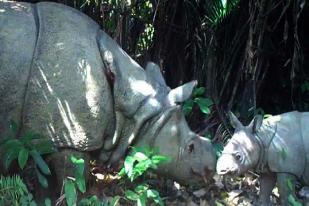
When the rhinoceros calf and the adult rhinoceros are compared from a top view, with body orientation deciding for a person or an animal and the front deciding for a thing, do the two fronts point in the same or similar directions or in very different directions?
very different directions

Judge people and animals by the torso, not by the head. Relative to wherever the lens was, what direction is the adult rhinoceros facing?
facing to the right of the viewer

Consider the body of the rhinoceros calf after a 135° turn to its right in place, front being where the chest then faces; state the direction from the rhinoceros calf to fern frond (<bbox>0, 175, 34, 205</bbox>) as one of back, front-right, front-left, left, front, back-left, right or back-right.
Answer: back

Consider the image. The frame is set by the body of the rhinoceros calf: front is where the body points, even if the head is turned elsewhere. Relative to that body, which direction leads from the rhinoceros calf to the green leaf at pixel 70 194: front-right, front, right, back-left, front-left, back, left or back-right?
front-left

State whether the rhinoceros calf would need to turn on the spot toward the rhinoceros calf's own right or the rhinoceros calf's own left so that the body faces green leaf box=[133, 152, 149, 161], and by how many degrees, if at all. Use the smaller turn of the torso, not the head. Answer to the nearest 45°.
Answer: approximately 45° to the rhinoceros calf's own left

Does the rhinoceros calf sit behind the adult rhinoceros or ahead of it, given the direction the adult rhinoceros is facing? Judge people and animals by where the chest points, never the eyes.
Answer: ahead

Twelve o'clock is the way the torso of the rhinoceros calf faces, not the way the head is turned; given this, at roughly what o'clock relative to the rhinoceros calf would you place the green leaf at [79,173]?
The green leaf is roughly at 11 o'clock from the rhinoceros calf.

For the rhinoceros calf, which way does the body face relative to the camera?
to the viewer's left
